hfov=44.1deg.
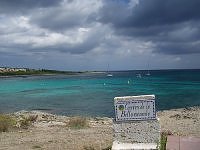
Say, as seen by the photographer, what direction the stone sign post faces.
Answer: facing the viewer

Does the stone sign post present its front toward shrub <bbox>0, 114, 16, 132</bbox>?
no
